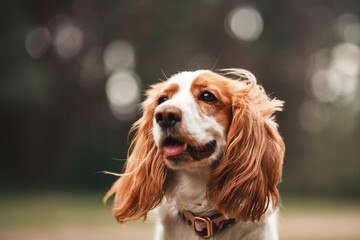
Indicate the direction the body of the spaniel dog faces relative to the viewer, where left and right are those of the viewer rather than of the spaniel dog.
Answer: facing the viewer and to the left of the viewer
